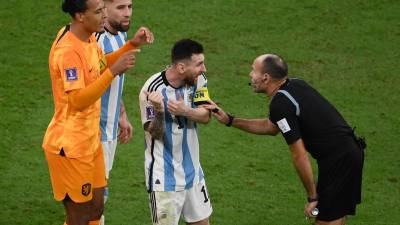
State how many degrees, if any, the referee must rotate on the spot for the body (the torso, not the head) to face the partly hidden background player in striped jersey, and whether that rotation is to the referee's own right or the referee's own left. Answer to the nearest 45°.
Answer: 0° — they already face them

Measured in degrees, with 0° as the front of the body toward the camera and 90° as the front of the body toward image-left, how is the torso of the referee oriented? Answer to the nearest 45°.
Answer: approximately 90°

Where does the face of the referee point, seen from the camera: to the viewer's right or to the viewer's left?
to the viewer's left

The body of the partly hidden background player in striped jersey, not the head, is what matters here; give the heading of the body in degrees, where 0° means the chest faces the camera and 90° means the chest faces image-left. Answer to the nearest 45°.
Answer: approximately 315°

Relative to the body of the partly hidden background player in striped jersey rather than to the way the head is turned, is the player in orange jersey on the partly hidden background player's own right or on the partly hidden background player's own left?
on the partly hidden background player's own right

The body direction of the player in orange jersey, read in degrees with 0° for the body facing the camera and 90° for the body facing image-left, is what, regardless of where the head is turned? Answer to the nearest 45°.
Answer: approximately 270°

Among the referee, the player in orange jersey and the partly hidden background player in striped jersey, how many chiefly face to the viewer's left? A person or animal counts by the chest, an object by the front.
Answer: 1
